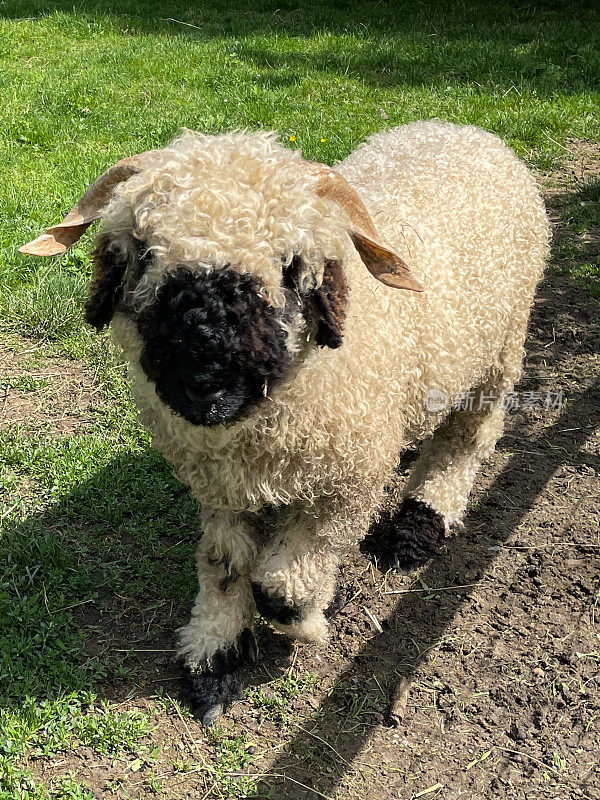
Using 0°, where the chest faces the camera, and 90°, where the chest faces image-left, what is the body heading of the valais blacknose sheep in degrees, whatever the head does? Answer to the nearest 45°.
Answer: approximately 45°
